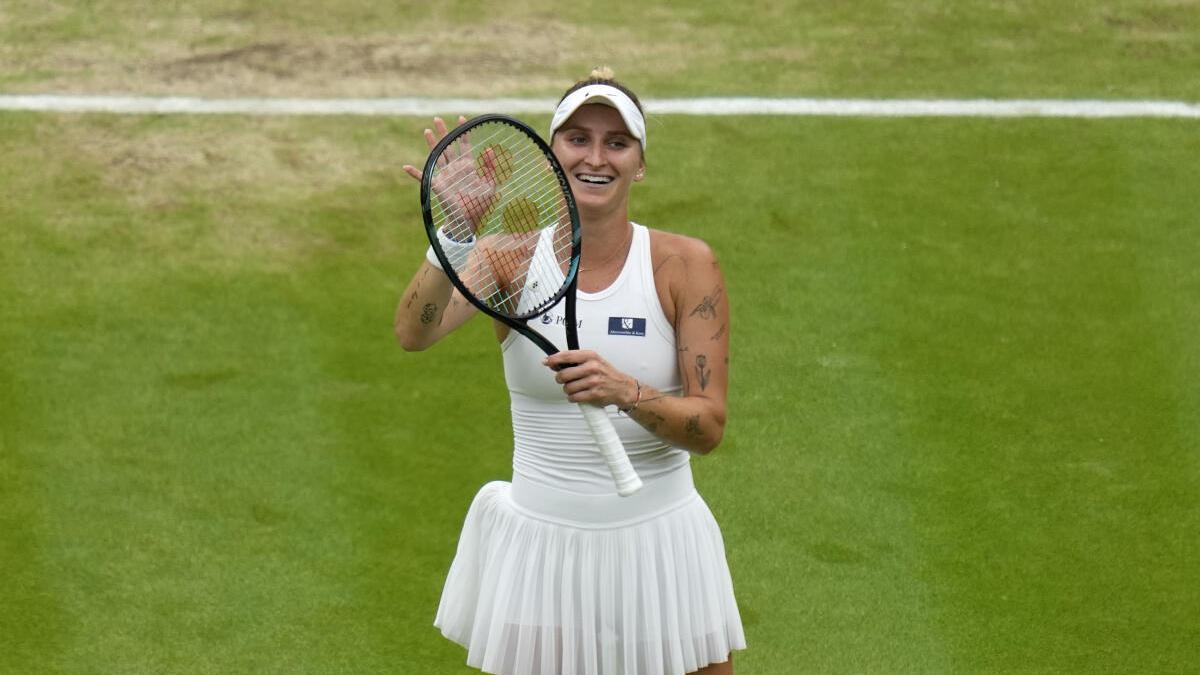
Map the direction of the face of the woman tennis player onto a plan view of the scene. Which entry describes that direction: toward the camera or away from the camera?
toward the camera

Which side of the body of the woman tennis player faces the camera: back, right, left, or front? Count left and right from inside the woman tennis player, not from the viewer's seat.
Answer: front
